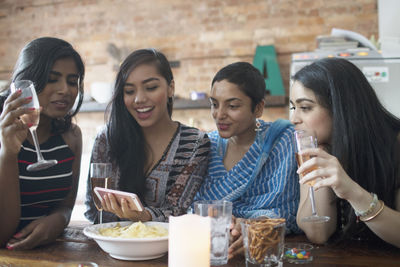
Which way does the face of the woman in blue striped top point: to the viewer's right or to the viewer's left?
to the viewer's left

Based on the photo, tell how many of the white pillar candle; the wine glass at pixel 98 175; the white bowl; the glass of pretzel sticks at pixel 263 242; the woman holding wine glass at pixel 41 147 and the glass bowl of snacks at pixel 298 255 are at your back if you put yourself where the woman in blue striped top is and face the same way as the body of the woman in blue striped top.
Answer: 0

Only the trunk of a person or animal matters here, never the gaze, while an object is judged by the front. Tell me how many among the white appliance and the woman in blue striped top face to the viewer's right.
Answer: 0

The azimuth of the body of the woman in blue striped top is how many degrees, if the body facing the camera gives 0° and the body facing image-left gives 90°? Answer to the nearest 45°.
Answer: approximately 45°

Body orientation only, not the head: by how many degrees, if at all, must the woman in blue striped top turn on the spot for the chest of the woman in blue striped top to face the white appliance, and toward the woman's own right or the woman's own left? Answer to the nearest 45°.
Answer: approximately 180°

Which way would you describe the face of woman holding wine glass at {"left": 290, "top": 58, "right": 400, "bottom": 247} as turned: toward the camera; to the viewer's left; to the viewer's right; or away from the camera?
to the viewer's left

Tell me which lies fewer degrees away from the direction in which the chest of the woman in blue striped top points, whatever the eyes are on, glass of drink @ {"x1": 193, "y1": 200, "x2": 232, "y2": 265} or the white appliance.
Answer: the glass of drink

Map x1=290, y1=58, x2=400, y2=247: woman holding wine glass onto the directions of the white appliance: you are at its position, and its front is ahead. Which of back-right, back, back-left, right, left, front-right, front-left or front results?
front

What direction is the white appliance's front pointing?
toward the camera

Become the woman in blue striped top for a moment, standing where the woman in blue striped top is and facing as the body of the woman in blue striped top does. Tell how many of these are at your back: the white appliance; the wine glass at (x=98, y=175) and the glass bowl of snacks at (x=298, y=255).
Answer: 1

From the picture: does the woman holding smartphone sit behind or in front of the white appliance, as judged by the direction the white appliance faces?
in front

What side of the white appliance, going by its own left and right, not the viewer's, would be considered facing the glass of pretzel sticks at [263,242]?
front

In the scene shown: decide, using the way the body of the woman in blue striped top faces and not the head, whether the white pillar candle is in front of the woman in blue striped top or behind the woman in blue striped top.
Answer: in front

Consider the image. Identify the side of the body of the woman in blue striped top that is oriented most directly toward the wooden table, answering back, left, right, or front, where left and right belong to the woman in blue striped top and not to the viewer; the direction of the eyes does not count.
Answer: front
